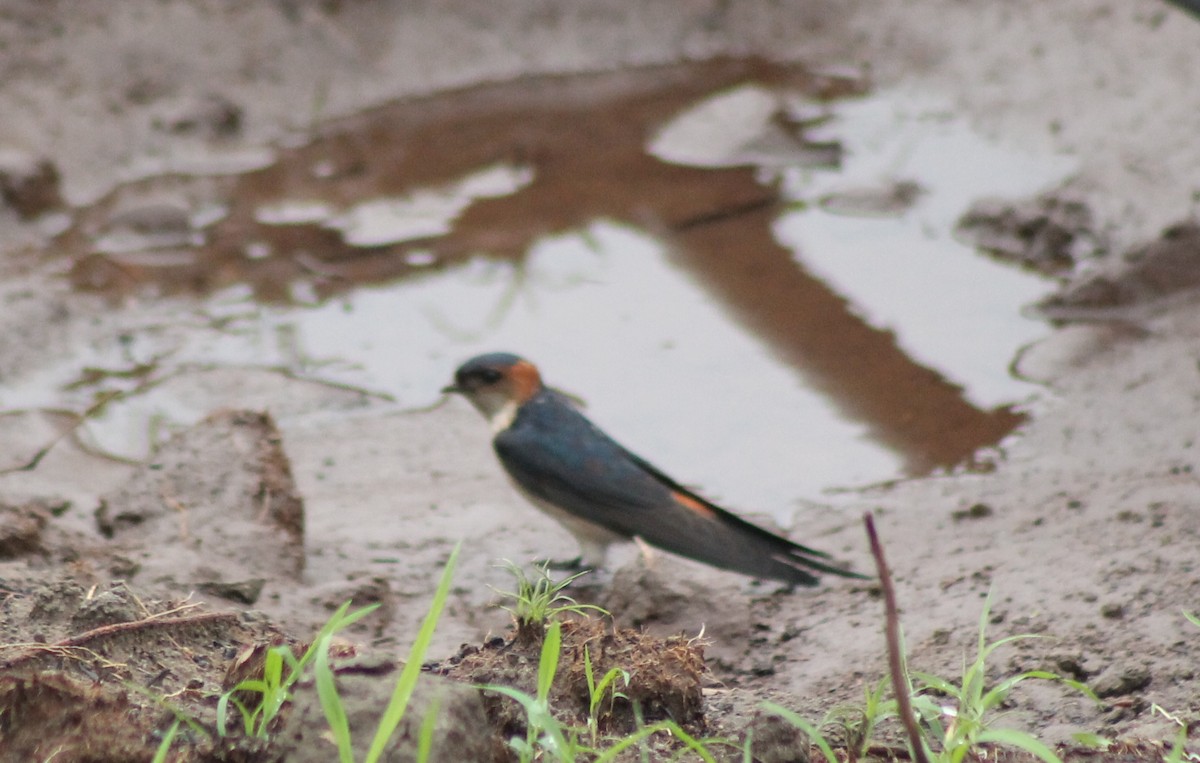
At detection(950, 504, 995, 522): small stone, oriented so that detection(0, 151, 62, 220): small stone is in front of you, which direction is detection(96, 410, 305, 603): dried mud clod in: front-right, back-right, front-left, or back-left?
front-left

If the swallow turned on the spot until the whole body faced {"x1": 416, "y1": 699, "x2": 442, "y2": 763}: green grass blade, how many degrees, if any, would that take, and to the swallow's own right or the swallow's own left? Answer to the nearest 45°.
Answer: approximately 90° to the swallow's own left

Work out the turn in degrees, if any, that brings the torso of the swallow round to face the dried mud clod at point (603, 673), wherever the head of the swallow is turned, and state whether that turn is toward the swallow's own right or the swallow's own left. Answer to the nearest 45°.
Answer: approximately 90° to the swallow's own left

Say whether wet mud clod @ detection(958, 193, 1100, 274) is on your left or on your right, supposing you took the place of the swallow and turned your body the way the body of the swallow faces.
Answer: on your right

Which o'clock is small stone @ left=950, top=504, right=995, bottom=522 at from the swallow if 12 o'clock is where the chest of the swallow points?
The small stone is roughly at 6 o'clock from the swallow.

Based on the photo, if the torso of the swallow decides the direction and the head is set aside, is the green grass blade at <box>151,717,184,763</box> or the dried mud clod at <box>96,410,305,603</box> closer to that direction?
the dried mud clod

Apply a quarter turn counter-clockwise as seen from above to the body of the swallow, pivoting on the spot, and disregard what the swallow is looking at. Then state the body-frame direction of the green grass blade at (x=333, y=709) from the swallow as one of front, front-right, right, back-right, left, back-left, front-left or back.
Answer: front

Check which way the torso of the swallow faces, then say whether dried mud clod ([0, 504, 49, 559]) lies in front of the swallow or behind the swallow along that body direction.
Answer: in front

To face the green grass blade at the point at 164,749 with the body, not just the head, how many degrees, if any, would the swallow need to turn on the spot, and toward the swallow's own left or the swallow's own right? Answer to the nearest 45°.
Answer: approximately 90° to the swallow's own left

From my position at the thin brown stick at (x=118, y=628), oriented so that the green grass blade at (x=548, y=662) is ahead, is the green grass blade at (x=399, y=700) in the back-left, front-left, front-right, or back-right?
front-right

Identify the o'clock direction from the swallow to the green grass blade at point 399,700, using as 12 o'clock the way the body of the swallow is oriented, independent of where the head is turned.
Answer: The green grass blade is roughly at 9 o'clock from the swallow.

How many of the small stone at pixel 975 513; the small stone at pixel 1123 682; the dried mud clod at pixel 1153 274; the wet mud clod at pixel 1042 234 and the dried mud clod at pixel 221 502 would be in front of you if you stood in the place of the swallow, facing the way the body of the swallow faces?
1

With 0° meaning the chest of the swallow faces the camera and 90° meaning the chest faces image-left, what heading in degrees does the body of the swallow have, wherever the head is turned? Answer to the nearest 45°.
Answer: approximately 90°

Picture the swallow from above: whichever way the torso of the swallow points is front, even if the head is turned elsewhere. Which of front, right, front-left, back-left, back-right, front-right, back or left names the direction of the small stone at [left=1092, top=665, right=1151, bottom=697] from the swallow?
back-left

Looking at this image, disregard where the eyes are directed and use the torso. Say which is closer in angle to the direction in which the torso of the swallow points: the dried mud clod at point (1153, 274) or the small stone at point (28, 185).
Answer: the small stone

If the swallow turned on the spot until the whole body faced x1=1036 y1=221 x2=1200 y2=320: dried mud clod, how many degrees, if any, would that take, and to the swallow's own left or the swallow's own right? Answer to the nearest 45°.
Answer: approximately 135° to the swallow's own right
